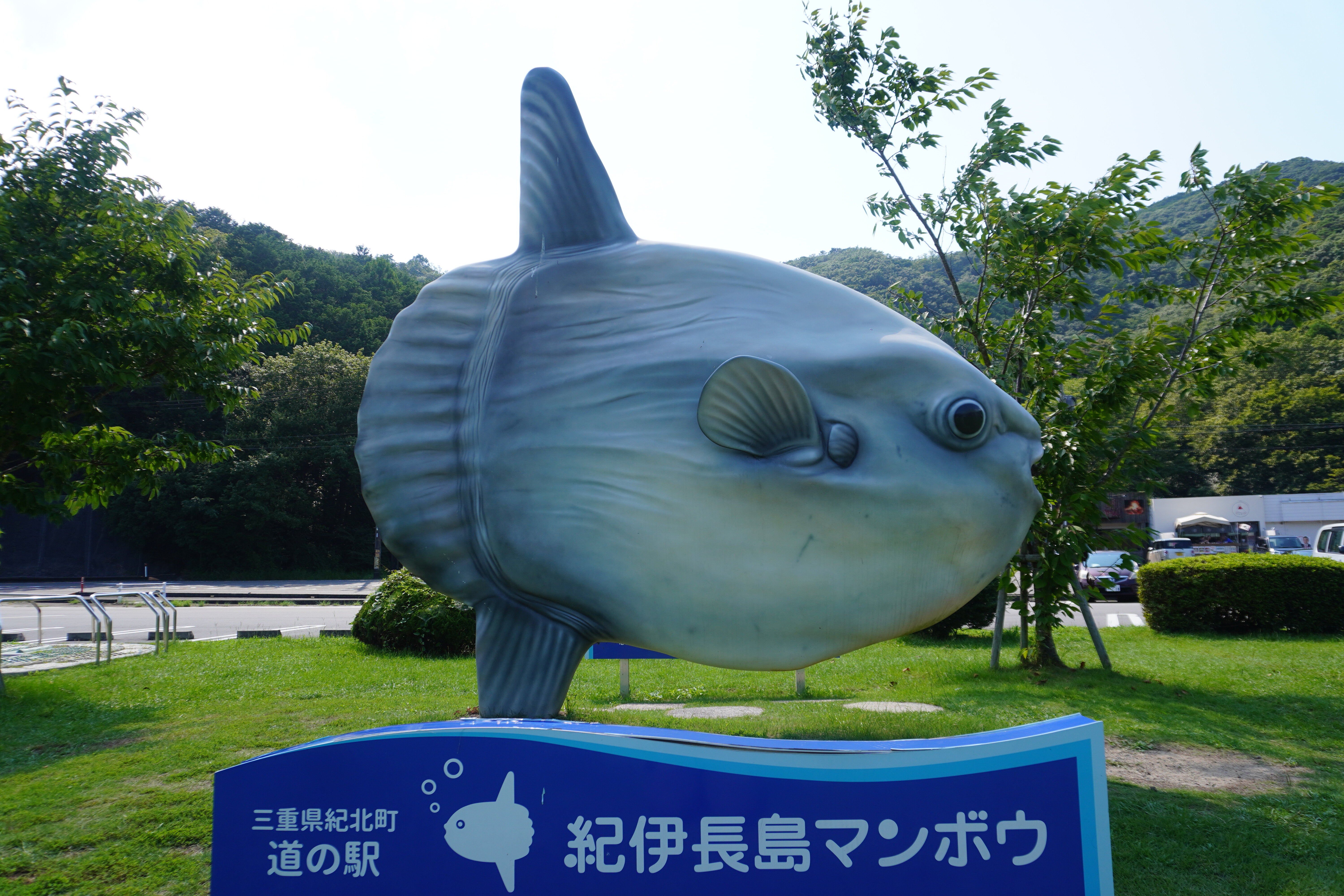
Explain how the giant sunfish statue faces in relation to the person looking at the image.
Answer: facing to the right of the viewer

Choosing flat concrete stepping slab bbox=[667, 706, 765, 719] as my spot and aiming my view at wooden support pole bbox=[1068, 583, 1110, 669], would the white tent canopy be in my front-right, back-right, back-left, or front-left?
front-left

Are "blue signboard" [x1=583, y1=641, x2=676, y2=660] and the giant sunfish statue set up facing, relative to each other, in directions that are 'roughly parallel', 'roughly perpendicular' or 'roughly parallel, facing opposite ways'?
roughly perpendicular

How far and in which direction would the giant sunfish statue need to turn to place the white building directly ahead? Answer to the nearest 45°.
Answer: approximately 45° to its left

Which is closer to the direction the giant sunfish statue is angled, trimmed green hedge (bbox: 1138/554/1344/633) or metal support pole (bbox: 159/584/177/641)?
the trimmed green hedge

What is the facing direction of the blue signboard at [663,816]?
toward the camera

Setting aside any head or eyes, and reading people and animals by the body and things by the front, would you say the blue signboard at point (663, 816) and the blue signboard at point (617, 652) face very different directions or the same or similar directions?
same or similar directions

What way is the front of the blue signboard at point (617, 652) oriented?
toward the camera
